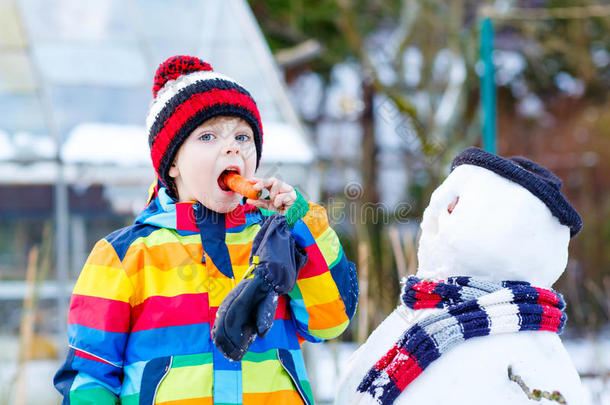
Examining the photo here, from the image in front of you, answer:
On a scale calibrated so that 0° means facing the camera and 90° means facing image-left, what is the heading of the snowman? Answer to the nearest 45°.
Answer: approximately 90°

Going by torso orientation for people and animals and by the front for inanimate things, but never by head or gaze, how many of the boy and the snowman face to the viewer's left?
1

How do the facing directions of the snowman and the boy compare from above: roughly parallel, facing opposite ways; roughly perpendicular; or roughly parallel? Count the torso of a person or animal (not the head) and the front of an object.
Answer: roughly perpendicular

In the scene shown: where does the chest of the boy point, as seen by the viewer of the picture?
toward the camera
